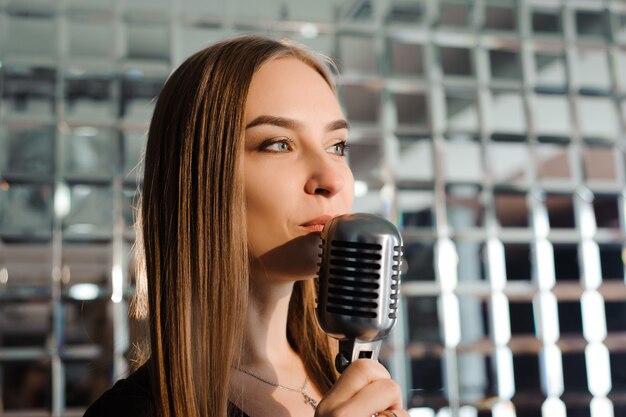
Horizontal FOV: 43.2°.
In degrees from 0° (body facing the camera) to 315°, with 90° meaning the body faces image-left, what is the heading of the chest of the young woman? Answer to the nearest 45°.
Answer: approximately 315°
